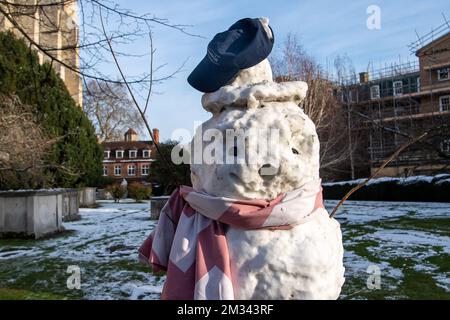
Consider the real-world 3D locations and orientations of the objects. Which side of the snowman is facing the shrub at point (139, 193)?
back

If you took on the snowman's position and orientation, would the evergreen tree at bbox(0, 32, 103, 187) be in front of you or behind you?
behind

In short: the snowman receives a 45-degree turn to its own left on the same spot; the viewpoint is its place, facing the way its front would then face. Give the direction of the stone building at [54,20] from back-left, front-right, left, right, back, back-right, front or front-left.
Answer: back

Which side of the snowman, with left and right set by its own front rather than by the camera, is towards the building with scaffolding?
back

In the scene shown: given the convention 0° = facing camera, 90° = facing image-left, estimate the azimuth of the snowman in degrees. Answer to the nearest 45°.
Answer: approximately 0°
